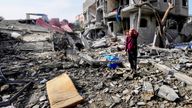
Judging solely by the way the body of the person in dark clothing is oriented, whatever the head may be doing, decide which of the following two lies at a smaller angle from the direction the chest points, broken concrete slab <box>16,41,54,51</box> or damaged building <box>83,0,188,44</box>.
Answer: the broken concrete slab

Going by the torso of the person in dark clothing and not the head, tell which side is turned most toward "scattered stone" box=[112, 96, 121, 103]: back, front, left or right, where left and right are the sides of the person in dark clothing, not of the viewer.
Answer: front

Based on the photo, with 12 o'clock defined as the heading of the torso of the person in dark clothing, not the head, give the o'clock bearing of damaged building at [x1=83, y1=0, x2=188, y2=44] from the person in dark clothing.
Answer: The damaged building is roughly at 6 o'clock from the person in dark clothing.

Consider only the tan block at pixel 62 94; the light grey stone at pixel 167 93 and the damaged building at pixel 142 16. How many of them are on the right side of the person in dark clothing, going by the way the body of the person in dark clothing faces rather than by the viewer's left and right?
1

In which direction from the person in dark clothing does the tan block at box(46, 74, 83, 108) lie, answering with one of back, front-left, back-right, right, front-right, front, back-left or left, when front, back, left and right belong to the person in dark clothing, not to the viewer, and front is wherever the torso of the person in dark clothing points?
front-right

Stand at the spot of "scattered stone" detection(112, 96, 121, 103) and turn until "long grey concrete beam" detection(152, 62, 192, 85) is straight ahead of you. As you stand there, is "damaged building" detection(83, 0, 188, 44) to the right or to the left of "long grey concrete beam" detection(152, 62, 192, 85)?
left
